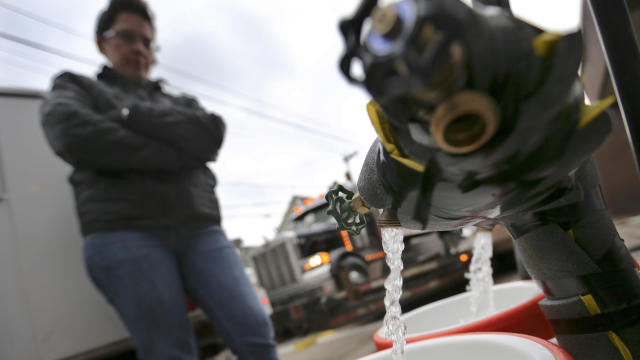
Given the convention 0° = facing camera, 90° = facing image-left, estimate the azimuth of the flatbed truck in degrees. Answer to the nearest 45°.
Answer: approximately 45°

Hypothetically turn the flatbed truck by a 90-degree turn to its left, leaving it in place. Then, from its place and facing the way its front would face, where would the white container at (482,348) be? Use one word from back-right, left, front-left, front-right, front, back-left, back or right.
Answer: front-right

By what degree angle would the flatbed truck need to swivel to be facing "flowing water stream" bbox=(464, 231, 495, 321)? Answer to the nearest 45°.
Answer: approximately 45° to its left

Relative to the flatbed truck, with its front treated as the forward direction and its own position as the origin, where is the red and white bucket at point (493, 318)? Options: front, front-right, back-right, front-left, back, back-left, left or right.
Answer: front-left

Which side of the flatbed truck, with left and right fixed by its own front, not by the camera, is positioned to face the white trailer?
front

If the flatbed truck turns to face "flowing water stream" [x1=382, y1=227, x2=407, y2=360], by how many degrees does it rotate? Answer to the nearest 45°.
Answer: approximately 45° to its left
